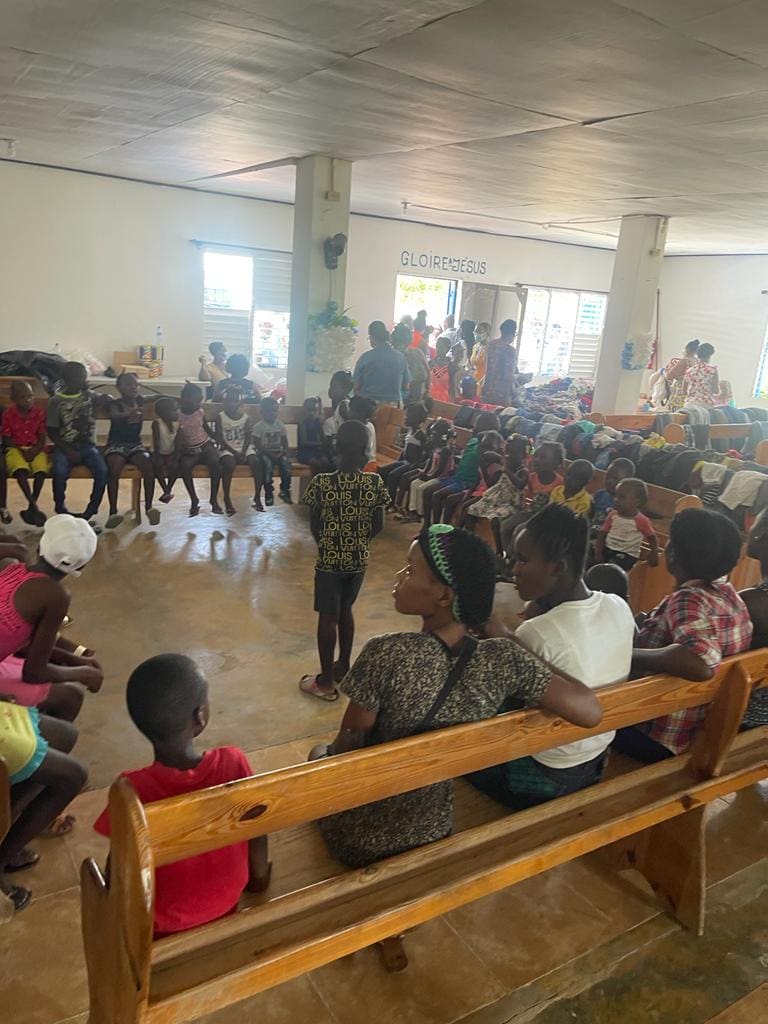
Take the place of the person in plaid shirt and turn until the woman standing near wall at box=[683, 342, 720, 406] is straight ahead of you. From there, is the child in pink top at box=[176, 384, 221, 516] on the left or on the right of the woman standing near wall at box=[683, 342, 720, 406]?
left

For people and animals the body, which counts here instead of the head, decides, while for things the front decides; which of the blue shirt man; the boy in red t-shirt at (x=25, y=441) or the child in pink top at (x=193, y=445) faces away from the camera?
the blue shirt man

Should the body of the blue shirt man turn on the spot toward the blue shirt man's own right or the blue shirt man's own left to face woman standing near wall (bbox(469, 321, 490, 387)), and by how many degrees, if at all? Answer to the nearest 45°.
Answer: approximately 45° to the blue shirt man's own right

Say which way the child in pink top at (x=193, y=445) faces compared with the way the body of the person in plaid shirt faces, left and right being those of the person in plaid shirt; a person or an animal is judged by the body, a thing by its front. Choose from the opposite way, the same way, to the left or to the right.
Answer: the opposite way

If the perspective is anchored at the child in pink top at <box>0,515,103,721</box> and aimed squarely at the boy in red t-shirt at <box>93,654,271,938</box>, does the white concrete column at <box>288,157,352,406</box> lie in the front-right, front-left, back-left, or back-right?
back-left

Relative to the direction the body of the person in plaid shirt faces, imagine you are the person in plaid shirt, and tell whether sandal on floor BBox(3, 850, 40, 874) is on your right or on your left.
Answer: on your left

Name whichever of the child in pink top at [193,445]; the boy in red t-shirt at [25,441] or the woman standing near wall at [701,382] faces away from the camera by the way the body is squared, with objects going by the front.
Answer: the woman standing near wall

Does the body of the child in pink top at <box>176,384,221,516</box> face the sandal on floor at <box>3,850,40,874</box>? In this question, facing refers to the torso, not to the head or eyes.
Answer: yes

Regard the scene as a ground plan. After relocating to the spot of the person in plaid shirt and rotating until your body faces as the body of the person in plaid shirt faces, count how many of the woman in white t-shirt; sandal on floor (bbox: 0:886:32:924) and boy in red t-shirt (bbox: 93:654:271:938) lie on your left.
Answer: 3

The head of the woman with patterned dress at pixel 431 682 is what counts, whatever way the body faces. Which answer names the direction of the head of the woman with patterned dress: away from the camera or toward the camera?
away from the camera

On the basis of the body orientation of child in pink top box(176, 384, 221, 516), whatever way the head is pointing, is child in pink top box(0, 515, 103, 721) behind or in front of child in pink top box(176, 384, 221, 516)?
in front

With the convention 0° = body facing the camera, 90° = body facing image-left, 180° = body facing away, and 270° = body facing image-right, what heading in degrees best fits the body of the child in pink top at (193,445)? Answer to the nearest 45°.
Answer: approximately 0°

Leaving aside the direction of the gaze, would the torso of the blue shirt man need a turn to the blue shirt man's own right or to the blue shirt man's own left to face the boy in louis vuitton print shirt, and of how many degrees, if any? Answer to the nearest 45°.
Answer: approximately 180°

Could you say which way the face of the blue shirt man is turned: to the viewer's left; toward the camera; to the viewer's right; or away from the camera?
away from the camera
